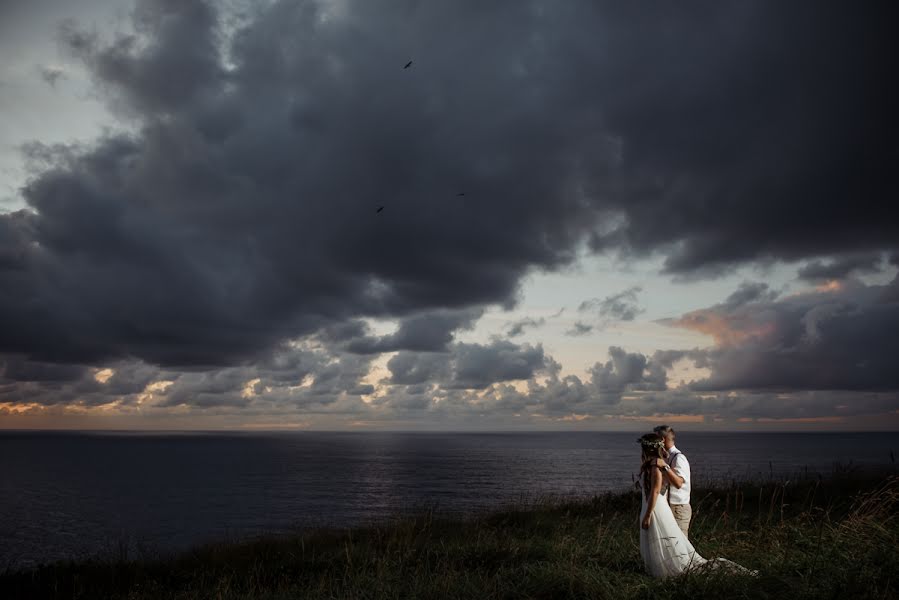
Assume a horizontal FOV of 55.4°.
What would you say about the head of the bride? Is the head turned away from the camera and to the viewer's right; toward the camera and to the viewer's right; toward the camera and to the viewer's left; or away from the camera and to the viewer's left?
away from the camera and to the viewer's right

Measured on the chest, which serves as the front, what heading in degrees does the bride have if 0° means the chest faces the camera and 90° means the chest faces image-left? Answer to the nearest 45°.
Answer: approximately 225°

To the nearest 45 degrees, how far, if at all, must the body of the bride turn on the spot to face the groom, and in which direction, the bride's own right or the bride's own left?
approximately 45° to the bride's own left
